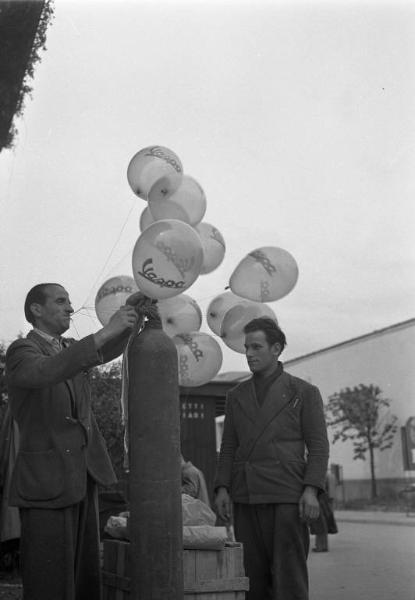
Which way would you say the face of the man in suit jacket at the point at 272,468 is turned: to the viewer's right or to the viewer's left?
to the viewer's left

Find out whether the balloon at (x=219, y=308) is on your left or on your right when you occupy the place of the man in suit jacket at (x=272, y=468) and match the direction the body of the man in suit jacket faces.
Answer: on your right

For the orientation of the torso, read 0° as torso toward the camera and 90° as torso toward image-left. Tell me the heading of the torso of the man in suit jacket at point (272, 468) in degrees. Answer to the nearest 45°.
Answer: approximately 45°

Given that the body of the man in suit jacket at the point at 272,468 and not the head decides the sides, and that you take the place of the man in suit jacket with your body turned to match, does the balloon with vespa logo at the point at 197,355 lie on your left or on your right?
on your right

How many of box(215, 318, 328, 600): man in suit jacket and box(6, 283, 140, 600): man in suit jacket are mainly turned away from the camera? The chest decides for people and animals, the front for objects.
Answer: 0

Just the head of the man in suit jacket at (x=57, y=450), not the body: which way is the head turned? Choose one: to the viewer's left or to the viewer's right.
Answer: to the viewer's right

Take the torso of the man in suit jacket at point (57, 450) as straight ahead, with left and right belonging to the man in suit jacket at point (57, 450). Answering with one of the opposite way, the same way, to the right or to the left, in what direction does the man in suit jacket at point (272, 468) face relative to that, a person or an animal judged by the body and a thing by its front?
to the right

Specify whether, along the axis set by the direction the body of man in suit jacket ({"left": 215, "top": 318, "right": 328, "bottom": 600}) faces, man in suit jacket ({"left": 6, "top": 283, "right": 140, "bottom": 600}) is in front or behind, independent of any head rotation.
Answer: in front
